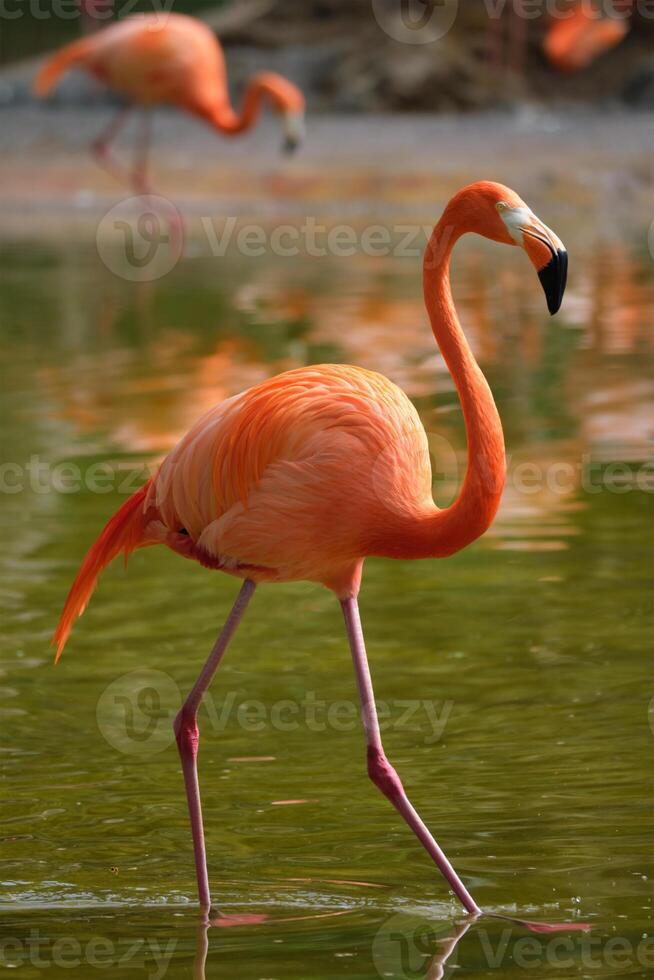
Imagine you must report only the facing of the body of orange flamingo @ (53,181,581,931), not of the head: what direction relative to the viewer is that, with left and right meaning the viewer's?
facing to the right of the viewer

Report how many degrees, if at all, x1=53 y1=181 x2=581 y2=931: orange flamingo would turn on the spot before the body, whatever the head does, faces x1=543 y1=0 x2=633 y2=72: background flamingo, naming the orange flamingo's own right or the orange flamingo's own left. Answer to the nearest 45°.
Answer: approximately 90° to the orange flamingo's own left

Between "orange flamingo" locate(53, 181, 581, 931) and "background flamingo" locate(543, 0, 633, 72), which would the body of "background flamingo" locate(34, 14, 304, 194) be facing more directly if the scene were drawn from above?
the background flamingo

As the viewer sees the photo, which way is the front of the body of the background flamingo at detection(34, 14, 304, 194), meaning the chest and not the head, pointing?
to the viewer's right

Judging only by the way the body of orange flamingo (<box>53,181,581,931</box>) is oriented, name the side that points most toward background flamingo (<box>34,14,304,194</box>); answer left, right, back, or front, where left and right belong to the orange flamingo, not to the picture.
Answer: left

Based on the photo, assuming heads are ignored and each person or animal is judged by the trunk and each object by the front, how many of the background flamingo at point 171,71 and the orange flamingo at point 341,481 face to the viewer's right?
2

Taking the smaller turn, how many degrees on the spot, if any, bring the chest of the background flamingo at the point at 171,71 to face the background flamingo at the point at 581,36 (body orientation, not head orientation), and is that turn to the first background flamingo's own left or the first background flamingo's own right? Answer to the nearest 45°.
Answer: approximately 45° to the first background flamingo's own left

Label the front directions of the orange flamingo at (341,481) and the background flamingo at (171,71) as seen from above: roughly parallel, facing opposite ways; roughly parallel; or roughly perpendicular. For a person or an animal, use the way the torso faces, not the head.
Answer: roughly parallel

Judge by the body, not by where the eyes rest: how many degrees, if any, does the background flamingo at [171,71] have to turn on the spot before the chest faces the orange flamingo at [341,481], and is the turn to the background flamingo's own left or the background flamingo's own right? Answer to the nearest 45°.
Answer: approximately 90° to the background flamingo's own right
